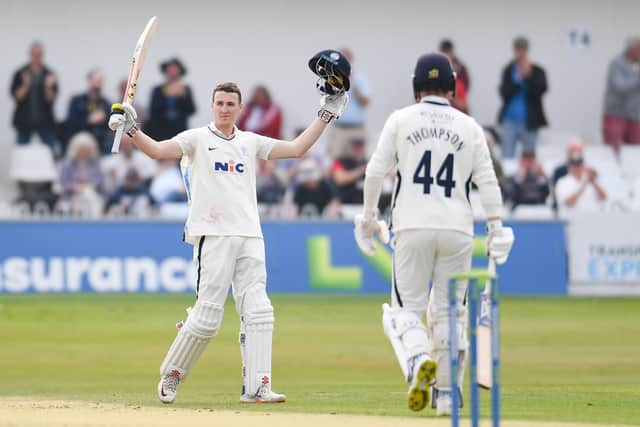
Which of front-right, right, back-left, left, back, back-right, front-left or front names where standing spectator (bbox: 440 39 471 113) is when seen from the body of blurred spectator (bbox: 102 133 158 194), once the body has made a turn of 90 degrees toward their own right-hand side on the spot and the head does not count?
back

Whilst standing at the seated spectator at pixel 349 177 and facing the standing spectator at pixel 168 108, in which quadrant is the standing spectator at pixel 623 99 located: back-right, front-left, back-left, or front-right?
back-right

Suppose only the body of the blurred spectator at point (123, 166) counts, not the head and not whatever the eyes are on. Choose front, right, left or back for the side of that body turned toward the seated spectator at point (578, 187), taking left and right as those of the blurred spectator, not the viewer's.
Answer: left

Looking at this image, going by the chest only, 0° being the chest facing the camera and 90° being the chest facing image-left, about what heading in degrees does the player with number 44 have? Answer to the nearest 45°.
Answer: approximately 180°

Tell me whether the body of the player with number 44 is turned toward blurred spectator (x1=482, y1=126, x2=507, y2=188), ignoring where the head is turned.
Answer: yes

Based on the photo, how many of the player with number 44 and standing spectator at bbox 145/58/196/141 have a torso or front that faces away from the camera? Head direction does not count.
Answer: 1
